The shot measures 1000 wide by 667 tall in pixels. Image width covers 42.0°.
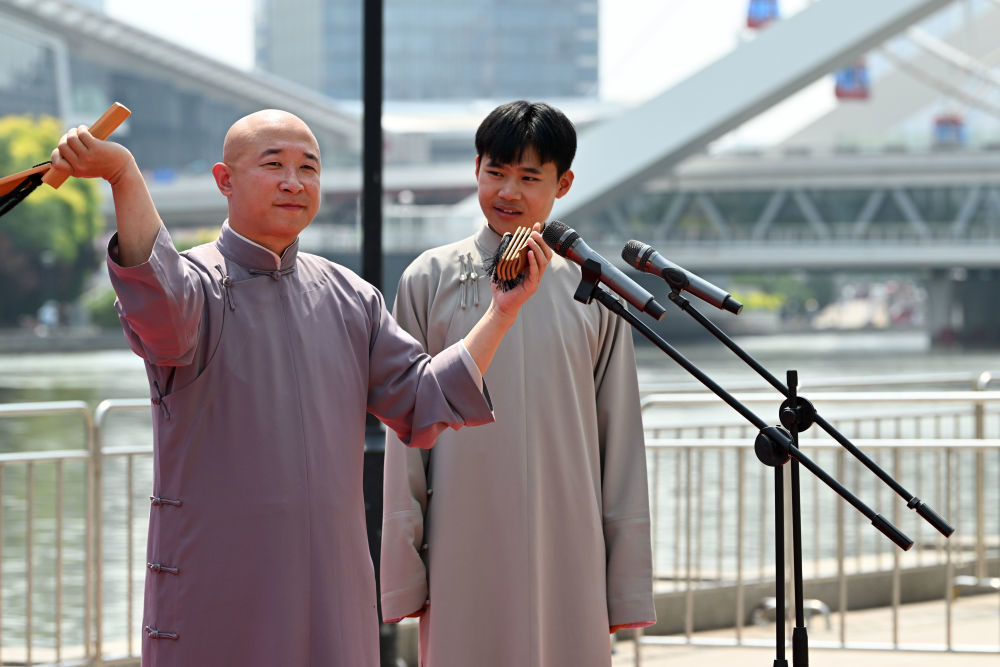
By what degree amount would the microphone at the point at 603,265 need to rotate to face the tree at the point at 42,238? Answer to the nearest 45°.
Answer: approximately 45° to its right

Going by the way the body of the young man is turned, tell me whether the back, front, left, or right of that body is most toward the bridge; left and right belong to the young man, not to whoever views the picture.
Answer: back

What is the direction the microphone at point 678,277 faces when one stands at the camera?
facing to the left of the viewer

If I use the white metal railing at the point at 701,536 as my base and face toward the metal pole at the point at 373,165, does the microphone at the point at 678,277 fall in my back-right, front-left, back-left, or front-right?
front-left

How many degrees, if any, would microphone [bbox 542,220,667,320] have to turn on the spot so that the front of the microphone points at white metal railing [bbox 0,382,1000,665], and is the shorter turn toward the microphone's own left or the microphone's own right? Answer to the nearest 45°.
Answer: approximately 90° to the microphone's own right

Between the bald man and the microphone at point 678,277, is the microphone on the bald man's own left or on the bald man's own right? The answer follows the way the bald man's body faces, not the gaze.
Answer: on the bald man's own left

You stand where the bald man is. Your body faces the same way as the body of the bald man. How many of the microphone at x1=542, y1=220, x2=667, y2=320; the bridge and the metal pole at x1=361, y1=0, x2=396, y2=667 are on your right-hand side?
0

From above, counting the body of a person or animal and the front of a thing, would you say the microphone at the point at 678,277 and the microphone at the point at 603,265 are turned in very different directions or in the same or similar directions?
same or similar directions

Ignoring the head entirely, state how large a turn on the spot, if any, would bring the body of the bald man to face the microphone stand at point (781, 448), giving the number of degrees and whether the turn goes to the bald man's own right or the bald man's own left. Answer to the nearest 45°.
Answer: approximately 45° to the bald man's own left

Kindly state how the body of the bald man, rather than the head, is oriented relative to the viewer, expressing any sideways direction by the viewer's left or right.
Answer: facing the viewer and to the right of the viewer

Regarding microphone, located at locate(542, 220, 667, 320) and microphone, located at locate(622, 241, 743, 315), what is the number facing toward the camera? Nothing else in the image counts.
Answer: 0

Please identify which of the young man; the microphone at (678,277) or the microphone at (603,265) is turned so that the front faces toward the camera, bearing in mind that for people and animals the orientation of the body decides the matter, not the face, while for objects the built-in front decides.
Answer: the young man

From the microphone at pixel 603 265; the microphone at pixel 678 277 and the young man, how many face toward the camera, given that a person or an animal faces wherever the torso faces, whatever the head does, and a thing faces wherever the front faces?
1

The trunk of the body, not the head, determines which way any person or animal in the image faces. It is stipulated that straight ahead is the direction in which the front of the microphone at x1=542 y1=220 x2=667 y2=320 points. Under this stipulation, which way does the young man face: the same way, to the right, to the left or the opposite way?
to the left

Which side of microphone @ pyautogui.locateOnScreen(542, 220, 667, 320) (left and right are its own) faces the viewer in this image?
left

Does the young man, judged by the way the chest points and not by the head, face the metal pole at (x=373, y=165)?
no

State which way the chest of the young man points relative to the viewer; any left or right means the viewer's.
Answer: facing the viewer

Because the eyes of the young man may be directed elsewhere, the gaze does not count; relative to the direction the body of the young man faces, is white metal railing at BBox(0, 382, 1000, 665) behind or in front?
behind
